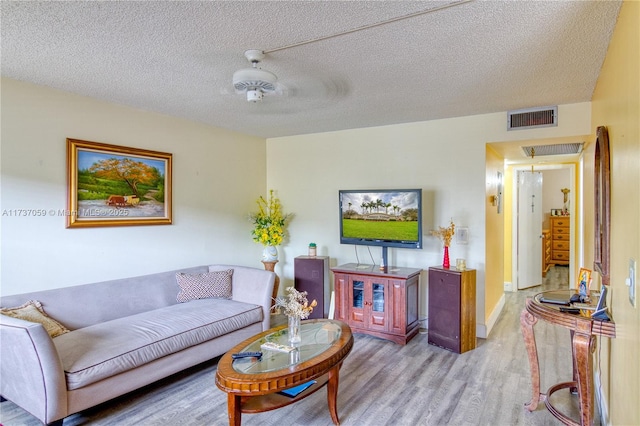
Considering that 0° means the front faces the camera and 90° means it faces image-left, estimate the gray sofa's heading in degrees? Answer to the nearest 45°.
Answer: approximately 315°

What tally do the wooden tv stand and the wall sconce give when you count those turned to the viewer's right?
1

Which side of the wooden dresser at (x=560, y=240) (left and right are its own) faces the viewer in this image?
front

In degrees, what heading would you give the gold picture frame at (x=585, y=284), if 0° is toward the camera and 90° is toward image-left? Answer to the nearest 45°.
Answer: approximately 45°

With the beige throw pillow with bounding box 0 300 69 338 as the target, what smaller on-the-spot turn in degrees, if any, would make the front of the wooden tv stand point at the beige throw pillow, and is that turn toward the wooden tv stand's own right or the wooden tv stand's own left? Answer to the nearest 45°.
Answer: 0° — it already faces it

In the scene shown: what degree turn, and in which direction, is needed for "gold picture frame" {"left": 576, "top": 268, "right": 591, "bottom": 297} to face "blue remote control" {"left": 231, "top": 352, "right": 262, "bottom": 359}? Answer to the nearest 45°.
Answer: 0° — it already faces it

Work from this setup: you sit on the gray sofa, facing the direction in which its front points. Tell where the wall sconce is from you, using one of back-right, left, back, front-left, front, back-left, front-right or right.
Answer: front-left

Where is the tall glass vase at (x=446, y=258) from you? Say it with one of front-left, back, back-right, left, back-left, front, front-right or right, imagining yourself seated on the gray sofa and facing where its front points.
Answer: front-left

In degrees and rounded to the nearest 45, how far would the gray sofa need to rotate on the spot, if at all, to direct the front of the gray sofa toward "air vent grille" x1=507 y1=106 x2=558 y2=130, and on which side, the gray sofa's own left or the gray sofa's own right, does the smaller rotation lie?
approximately 45° to the gray sofa's own left

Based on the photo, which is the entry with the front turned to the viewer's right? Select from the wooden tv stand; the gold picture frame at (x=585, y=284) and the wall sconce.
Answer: the wall sconce

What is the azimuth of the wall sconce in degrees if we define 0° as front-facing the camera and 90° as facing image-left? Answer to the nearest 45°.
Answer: approximately 270°

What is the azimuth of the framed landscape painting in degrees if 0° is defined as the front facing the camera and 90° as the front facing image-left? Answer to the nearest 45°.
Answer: approximately 315°

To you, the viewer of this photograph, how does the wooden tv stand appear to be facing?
facing the viewer and to the left of the viewer

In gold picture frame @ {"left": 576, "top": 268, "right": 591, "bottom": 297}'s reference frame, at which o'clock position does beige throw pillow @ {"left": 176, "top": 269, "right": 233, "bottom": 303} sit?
The beige throw pillow is roughly at 1 o'clock from the gold picture frame.
